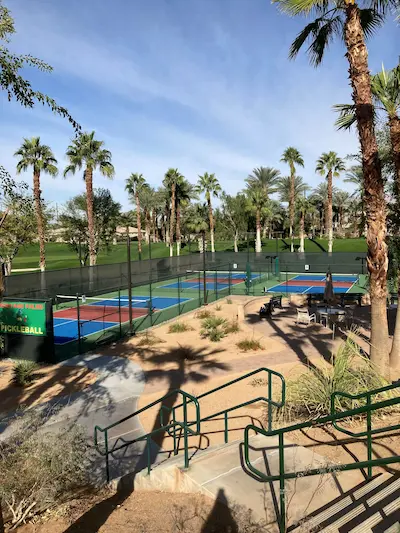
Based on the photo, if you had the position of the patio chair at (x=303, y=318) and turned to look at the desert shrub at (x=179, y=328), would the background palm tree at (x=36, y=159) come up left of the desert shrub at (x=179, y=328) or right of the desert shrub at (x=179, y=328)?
right

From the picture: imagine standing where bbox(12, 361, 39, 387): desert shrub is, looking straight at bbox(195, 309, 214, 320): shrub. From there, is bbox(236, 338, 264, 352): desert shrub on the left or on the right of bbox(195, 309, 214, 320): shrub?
right

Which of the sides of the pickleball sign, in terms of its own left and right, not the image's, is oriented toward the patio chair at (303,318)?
left

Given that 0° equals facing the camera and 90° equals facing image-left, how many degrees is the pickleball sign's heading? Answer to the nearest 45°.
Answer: approximately 0°

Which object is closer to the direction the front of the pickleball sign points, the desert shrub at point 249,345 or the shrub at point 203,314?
the desert shrub

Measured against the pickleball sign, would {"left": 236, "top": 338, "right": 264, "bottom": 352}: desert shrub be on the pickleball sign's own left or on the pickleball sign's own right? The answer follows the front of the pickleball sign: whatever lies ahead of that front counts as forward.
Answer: on the pickleball sign's own left

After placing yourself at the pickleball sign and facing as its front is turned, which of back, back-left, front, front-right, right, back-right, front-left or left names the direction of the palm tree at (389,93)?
front-left

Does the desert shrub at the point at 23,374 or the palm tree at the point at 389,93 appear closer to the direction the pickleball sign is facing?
the desert shrub

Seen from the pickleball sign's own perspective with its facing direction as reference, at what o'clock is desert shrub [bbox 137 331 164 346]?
The desert shrub is roughly at 9 o'clock from the pickleball sign.

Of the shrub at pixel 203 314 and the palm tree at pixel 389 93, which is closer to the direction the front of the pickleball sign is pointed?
the palm tree

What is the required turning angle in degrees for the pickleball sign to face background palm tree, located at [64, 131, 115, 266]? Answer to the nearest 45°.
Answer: approximately 180°

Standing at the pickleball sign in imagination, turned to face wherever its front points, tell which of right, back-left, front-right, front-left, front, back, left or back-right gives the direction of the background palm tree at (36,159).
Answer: back

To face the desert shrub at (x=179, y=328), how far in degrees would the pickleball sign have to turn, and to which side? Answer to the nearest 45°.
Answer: approximately 90° to its left

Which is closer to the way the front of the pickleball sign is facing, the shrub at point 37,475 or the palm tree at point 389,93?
the shrub

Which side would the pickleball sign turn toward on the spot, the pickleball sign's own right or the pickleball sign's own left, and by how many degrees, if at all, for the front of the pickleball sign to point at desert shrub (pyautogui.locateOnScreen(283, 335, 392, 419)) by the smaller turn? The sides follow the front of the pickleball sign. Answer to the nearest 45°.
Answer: approximately 45° to the pickleball sign's own left
